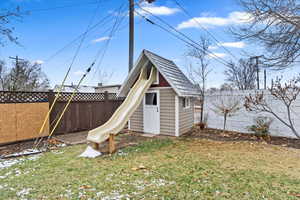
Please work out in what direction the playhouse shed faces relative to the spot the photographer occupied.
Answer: facing the viewer and to the left of the viewer

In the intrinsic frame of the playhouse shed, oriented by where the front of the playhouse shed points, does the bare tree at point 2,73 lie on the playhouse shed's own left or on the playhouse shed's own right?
on the playhouse shed's own right

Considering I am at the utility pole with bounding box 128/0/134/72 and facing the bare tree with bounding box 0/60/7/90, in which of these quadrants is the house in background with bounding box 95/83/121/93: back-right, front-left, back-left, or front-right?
front-right

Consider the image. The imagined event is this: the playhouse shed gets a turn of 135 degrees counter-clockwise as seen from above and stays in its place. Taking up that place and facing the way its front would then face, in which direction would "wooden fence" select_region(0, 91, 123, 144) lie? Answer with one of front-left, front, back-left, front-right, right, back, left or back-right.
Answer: back

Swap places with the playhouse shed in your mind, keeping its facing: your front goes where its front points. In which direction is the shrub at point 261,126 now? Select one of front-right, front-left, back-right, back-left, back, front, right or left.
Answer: back-left

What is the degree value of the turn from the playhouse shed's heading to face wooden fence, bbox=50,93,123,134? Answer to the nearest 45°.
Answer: approximately 45° to its right

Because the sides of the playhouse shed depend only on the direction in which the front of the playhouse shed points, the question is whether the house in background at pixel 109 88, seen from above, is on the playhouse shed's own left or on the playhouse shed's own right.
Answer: on the playhouse shed's own right

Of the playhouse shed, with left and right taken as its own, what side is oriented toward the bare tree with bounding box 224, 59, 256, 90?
back
